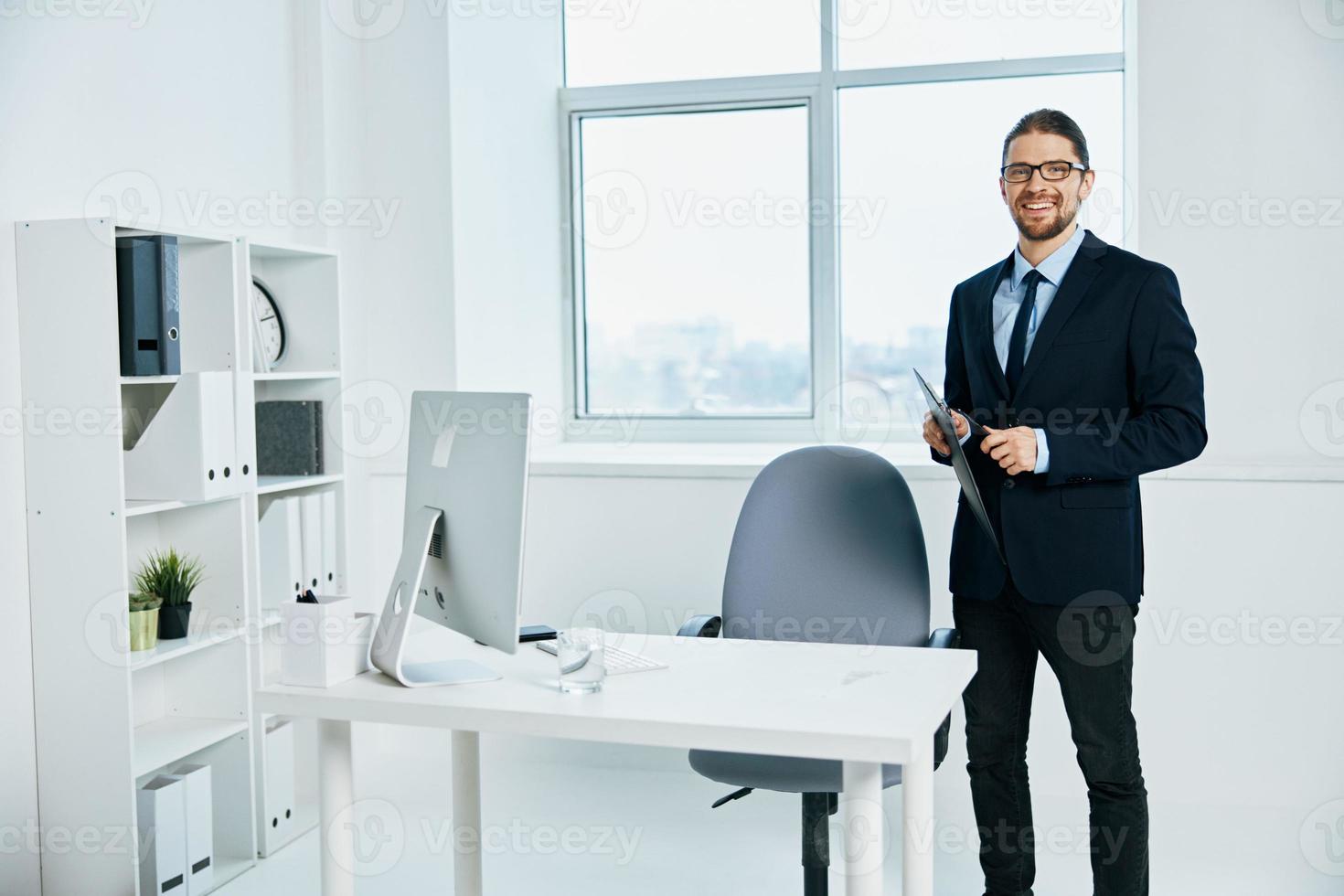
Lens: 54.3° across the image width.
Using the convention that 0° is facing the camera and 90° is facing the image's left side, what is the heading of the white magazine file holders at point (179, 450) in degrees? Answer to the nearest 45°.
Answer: approximately 315°

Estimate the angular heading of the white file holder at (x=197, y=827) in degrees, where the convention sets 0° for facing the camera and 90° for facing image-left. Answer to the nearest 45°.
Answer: approximately 315°

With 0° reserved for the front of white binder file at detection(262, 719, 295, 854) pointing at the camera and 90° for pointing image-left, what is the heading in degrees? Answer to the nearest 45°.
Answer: approximately 315°
